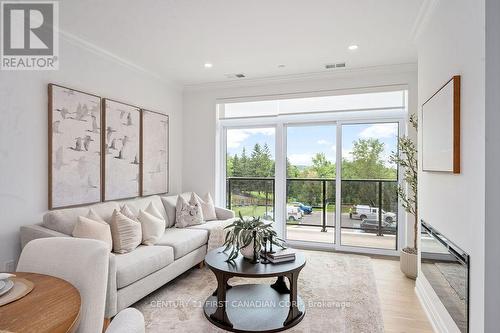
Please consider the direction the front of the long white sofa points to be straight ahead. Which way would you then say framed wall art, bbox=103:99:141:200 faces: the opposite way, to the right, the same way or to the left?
the same way

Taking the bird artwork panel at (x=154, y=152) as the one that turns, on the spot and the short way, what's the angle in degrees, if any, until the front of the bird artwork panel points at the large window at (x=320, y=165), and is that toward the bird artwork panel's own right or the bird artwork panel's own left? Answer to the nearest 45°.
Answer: approximately 45° to the bird artwork panel's own left

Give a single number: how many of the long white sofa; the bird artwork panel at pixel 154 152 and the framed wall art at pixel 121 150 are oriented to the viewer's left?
0

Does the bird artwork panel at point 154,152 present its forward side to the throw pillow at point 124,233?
no

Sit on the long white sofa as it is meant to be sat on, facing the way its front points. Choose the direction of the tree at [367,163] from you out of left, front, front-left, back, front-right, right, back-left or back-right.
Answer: front-left

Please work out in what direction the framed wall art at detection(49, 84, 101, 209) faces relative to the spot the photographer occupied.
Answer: facing the viewer and to the right of the viewer

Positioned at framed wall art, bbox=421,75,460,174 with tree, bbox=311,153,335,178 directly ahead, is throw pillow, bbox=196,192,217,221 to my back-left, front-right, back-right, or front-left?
front-left

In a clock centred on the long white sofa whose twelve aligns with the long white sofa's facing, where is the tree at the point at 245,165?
The tree is roughly at 9 o'clock from the long white sofa.

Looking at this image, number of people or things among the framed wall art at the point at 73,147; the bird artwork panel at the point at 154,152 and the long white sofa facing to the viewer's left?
0

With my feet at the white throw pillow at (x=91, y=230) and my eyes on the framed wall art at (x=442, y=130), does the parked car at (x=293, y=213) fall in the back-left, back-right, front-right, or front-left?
front-left

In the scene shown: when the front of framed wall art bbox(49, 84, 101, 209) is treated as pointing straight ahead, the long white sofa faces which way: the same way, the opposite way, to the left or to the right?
the same way

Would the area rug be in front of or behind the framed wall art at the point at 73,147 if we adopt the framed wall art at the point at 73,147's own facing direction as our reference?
in front

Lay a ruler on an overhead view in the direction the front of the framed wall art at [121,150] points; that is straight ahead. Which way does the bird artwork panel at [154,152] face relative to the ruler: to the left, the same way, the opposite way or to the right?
the same way

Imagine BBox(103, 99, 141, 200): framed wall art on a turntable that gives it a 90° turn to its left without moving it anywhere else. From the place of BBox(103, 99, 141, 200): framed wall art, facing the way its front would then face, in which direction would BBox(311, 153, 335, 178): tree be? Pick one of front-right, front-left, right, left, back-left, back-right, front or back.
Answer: front-right

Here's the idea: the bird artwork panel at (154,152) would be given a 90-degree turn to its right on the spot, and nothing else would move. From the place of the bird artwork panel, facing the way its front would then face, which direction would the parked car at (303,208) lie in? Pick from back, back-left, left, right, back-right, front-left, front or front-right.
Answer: back-left

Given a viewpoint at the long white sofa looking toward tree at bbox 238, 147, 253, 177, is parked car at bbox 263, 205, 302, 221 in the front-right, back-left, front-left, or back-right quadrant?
front-right

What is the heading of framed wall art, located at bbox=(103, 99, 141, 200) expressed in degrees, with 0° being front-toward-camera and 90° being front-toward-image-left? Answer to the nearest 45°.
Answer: approximately 315°

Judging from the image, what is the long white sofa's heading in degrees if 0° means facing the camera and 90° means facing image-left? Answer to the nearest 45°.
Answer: approximately 315°
